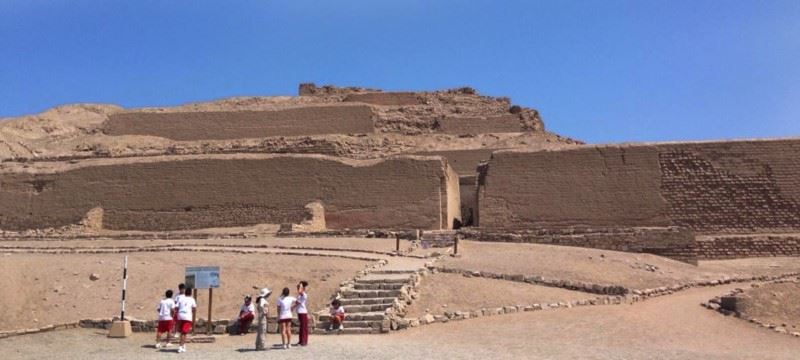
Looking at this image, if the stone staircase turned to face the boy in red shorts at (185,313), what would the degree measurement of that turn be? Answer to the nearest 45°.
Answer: approximately 45° to its right

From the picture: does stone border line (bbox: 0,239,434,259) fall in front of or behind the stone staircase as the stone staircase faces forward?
behind

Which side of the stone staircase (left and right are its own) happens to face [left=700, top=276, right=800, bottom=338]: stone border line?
left

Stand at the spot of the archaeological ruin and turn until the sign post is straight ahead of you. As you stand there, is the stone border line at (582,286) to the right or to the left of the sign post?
left

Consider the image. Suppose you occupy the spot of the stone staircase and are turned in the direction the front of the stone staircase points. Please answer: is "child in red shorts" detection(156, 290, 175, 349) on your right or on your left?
on your right

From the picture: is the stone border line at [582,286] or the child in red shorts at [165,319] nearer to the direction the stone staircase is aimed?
the child in red shorts

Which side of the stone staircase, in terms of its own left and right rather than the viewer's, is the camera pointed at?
front

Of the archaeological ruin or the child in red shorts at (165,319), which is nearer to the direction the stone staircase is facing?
the child in red shorts
